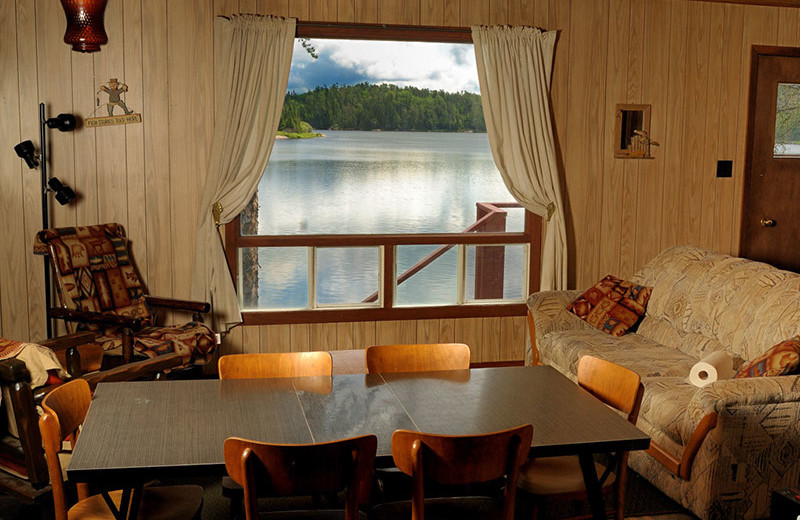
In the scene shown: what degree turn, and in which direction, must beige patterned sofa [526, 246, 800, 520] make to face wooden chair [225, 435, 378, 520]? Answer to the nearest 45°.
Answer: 0° — it already faces it

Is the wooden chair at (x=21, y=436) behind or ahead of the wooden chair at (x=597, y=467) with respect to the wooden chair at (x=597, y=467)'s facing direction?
ahead

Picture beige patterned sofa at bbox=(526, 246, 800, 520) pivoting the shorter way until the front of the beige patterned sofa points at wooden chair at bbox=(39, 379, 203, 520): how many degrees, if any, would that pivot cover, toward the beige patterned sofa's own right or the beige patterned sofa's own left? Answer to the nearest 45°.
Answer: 0° — it already faces it

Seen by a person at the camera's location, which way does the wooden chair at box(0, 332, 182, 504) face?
facing away from the viewer and to the right of the viewer

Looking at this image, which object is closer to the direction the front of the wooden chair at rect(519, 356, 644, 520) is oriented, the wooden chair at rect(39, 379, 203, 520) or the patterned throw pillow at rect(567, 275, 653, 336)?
the wooden chair

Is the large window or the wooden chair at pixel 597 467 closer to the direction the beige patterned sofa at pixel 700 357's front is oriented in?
the wooden chair

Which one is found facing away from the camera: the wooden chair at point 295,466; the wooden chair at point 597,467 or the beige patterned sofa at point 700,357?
the wooden chair at point 295,466

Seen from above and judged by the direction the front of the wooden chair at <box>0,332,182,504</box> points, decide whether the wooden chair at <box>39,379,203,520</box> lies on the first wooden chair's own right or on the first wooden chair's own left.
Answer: on the first wooden chair's own right

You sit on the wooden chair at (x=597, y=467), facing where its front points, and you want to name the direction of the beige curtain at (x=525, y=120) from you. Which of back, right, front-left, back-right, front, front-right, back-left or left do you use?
back-right

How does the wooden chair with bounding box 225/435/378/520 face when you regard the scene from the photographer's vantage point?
facing away from the viewer

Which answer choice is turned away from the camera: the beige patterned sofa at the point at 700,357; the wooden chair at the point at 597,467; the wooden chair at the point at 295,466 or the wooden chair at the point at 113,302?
the wooden chair at the point at 295,466
